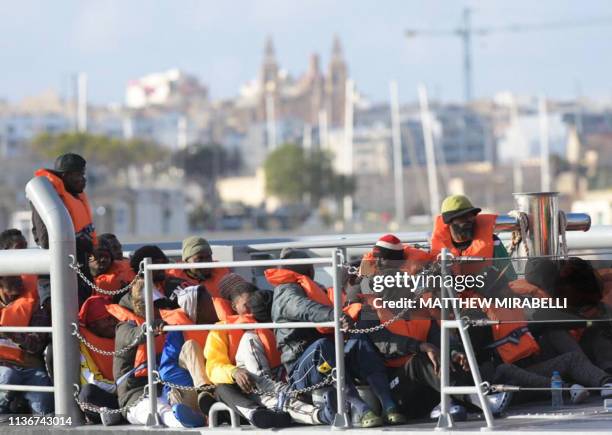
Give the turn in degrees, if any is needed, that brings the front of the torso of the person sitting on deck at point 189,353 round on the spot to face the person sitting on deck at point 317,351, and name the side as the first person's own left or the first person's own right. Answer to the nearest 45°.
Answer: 0° — they already face them

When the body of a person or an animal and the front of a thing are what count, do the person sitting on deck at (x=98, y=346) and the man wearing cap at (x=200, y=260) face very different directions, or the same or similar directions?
same or similar directions

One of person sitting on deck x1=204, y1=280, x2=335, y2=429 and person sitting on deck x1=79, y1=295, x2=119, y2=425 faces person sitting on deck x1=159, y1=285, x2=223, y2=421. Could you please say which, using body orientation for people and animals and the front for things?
person sitting on deck x1=79, y1=295, x2=119, y2=425

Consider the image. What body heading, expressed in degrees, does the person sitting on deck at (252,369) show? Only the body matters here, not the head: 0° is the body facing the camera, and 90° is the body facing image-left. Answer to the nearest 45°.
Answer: approximately 315°

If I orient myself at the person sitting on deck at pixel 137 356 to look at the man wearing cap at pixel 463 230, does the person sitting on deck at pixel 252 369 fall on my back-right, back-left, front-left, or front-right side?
front-right

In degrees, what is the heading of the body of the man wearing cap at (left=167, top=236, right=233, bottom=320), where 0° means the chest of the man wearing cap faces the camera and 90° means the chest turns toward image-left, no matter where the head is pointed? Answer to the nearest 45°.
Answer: approximately 315°

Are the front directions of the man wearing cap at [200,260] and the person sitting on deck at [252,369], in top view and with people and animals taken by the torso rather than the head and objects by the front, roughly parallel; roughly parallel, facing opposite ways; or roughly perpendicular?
roughly parallel

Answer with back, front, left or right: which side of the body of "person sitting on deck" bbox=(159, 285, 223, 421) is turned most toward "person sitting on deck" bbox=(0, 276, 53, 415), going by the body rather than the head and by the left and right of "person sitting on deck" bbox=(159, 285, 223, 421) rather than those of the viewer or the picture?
right

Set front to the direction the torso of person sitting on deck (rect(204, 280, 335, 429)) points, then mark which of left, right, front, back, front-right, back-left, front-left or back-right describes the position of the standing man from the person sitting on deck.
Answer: back

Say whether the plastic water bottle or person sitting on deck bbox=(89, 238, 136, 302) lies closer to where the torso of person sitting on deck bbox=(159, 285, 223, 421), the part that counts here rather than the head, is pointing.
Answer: the plastic water bottle

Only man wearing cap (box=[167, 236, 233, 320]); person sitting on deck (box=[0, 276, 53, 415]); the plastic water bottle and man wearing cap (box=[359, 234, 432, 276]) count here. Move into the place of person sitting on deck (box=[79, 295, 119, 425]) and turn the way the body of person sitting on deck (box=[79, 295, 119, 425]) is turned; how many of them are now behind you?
1

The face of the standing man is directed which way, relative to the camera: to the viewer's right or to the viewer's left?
to the viewer's right
